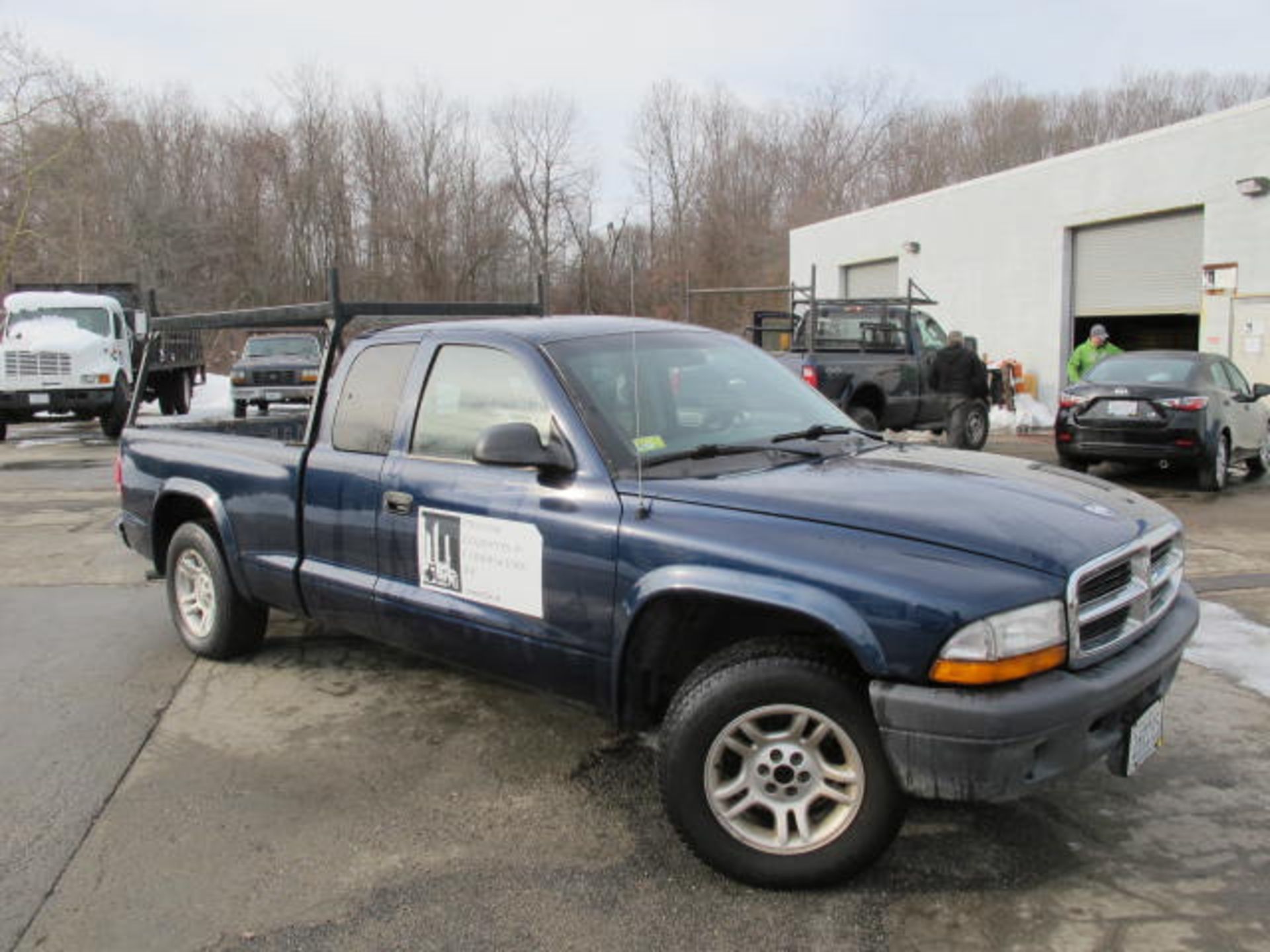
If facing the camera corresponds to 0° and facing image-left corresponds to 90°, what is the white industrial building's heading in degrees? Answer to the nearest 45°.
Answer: approximately 45°

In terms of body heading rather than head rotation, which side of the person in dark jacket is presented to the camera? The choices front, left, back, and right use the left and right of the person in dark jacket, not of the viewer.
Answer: back

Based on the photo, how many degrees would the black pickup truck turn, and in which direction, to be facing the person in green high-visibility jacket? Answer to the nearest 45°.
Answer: approximately 45° to its right

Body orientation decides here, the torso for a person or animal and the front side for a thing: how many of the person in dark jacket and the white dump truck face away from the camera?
1

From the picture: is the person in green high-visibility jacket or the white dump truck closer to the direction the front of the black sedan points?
the person in green high-visibility jacket

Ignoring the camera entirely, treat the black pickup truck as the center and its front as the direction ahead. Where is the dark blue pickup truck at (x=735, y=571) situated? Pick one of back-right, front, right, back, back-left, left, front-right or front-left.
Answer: back-right

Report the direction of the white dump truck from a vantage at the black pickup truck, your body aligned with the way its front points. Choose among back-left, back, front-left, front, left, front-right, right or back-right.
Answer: back-left

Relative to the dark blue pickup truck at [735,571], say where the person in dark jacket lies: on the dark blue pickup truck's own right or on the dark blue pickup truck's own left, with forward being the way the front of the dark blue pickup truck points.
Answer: on the dark blue pickup truck's own left

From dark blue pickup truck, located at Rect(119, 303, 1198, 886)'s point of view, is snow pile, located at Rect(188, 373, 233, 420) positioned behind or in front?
behind

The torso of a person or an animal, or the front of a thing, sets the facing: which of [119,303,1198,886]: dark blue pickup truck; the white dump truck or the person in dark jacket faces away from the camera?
the person in dark jacket

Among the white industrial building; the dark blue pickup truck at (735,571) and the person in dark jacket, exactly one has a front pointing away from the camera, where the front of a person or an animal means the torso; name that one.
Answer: the person in dark jacket

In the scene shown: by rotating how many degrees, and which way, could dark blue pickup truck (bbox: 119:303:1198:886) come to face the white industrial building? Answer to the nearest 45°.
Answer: approximately 90° to its left

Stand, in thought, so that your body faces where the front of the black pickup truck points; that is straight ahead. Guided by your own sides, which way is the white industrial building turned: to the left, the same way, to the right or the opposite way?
the opposite way
